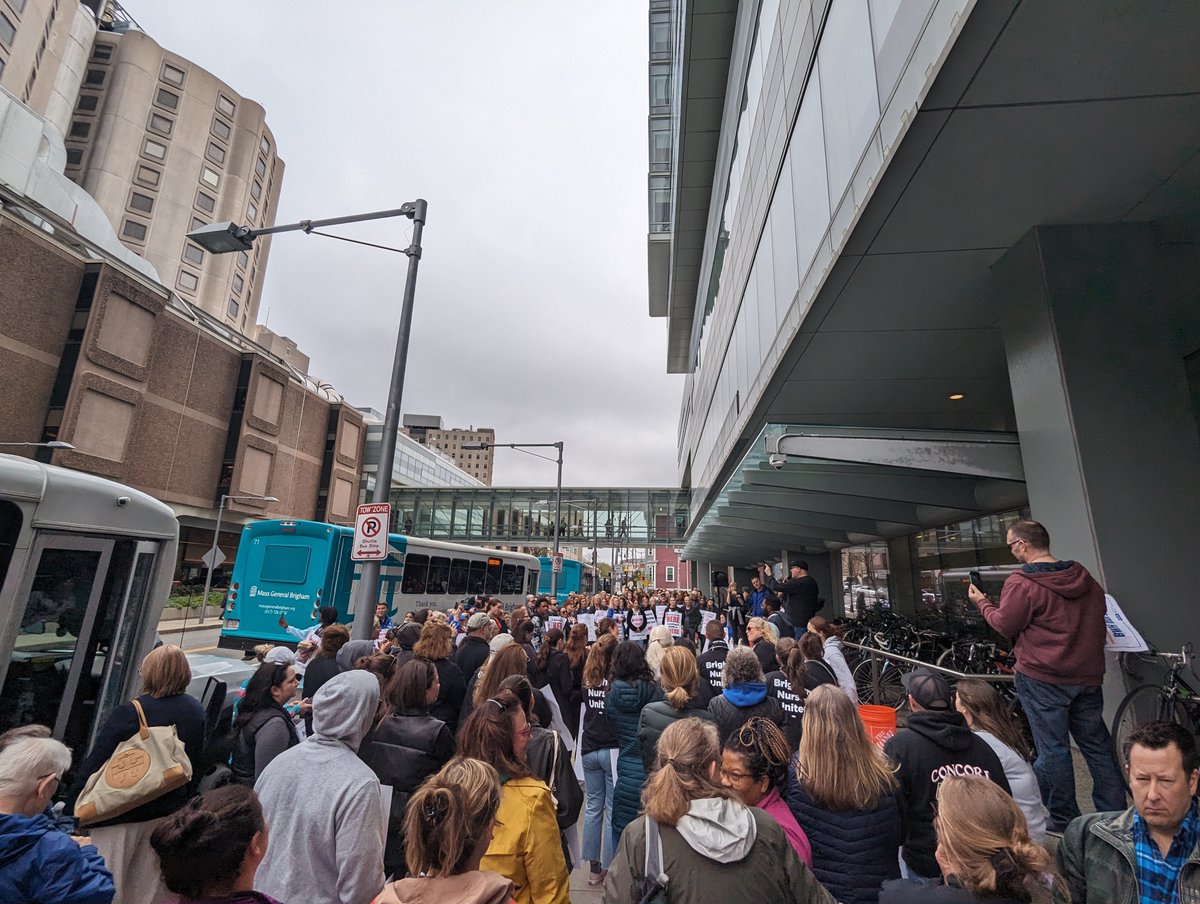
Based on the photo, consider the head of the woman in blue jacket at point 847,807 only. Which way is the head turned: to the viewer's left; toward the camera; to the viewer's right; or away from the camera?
away from the camera

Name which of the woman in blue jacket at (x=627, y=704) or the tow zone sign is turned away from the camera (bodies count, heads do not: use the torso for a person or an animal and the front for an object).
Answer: the woman in blue jacket

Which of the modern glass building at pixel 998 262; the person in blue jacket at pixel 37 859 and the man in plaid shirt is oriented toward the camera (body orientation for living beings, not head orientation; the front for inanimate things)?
the man in plaid shirt

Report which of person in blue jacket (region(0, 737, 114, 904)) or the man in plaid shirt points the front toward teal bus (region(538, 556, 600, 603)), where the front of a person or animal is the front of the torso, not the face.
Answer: the person in blue jacket

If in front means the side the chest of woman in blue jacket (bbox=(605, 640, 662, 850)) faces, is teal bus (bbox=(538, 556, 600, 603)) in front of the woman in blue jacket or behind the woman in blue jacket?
in front

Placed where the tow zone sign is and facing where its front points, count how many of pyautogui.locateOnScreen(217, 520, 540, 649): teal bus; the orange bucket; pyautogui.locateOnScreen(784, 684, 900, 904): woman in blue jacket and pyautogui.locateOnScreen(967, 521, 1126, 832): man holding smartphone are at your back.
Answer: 1

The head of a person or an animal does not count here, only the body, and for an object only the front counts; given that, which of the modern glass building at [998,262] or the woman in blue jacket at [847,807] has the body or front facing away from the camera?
the woman in blue jacket

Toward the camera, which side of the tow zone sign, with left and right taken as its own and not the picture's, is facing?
front

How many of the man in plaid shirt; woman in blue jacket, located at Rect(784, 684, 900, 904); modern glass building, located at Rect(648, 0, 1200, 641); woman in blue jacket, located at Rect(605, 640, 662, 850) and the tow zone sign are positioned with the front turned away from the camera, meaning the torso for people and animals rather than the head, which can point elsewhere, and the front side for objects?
2

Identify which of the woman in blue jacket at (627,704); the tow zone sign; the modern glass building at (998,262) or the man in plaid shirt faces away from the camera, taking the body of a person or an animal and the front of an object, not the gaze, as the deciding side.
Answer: the woman in blue jacket

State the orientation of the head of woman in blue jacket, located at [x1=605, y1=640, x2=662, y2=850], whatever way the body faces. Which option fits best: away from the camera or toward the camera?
away from the camera

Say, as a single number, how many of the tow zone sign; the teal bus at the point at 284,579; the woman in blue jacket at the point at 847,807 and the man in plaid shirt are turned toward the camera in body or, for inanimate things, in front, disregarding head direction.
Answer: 2

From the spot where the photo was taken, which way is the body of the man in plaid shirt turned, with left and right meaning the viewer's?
facing the viewer

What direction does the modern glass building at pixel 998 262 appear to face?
to the viewer's left

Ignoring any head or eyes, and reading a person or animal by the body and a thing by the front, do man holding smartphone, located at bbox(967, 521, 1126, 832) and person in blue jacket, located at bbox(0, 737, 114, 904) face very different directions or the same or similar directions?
same or similar directions

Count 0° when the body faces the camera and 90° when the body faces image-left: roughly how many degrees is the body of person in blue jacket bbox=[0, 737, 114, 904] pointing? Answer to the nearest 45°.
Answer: approximately 225°

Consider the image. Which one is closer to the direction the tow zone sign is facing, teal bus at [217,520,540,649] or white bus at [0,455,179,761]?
the white bus
